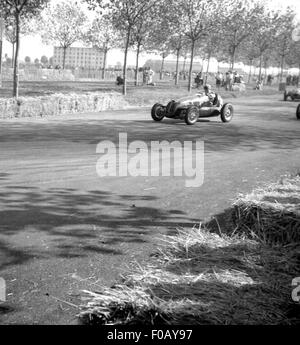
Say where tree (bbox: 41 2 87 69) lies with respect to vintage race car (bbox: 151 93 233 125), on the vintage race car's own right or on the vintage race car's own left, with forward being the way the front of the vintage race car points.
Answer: on the vintage race car's own right

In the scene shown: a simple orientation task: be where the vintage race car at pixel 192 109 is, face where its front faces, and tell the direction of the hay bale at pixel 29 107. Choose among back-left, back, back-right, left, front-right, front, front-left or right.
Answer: front-right

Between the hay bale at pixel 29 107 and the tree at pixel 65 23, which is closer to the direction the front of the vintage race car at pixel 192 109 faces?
the hay bale

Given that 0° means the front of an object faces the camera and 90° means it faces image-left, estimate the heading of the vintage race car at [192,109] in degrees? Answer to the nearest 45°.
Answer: approximately 45°

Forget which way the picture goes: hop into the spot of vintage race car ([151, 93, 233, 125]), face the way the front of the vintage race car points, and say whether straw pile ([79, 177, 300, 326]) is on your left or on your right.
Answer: on your left

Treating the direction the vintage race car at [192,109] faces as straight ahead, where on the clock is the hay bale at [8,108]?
The hay bale is roughly at 1 o'clock from the vintage race car.

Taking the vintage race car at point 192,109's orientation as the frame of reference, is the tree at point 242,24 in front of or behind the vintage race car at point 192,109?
behind

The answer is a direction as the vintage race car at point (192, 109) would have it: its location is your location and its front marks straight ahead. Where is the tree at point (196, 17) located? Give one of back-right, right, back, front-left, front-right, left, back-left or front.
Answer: back-right

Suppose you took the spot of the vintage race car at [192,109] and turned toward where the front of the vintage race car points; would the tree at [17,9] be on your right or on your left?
on your right

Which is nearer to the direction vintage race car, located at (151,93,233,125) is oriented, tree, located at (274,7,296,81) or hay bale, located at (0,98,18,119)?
the hay bale
